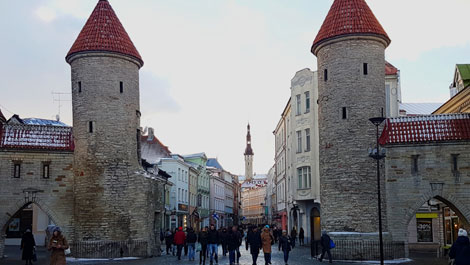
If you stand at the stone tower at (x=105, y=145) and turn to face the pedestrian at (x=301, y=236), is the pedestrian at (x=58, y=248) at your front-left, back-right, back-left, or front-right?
back-right

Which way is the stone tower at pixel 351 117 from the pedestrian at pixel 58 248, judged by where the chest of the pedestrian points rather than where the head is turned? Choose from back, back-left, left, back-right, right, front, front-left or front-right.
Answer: back-left

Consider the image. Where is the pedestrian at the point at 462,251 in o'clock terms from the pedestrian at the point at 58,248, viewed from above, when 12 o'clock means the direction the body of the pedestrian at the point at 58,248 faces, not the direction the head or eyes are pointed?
the pedestrian at the point at 462,251 is roughly at 10 o'clock from the pedestrian at the point at 58,248.

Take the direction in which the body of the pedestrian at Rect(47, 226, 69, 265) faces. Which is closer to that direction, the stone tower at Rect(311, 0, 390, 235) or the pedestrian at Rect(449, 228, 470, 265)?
the pedestrian

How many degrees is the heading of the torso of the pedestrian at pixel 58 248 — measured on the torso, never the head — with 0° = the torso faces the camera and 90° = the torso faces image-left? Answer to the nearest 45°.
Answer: approximately 0°

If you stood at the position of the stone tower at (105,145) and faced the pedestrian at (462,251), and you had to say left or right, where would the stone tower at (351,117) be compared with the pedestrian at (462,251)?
left

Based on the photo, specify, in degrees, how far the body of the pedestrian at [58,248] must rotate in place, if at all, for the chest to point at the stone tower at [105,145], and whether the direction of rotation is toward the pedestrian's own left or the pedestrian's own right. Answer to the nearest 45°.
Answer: approximately 180°

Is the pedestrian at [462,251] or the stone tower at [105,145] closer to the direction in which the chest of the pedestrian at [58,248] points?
the pedestrian

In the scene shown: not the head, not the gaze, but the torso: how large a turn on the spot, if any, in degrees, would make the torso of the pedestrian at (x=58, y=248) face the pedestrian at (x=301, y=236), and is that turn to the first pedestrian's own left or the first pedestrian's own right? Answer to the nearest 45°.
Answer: approximately 135° to the first pedestrian's own left
